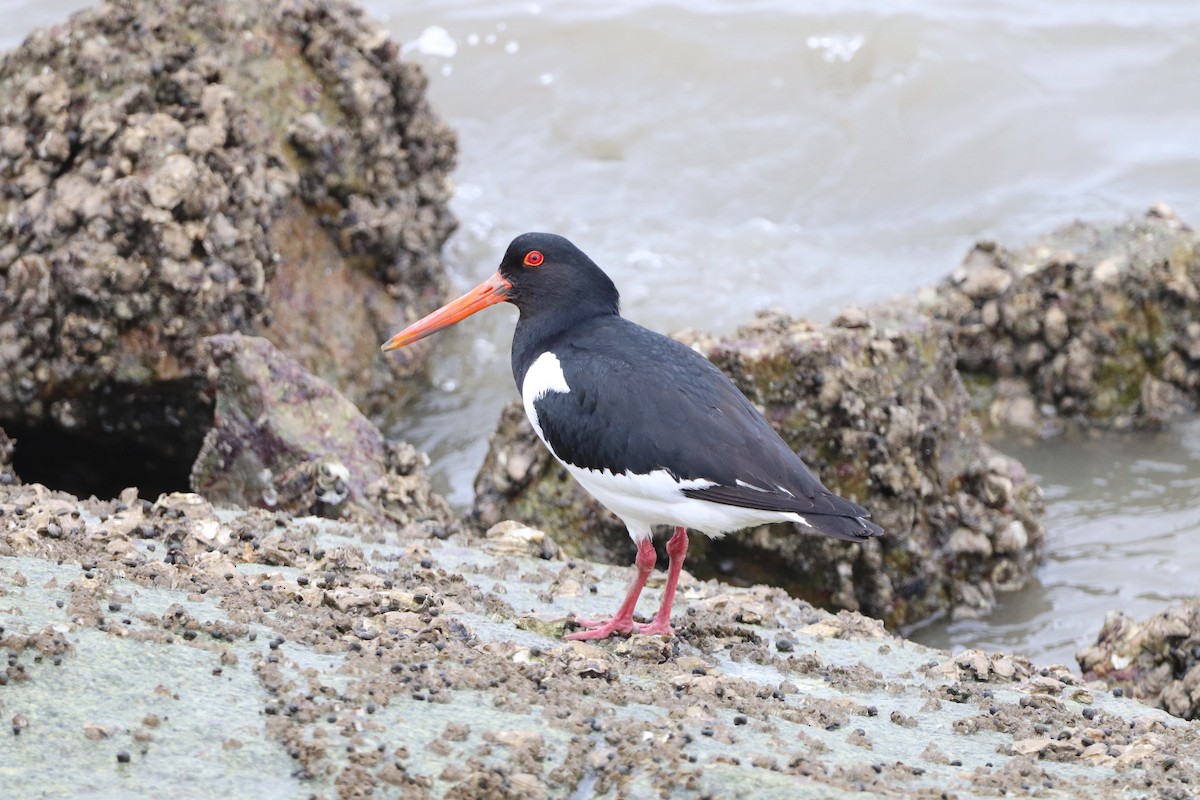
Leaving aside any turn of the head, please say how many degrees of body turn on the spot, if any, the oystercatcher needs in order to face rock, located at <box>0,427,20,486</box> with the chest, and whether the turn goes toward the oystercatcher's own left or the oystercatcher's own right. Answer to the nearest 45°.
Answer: approximately 45° to the oystercatcher's own right

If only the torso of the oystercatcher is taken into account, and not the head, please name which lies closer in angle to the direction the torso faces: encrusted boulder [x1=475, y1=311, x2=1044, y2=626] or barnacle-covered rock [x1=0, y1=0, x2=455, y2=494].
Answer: the barnacle-covered rock

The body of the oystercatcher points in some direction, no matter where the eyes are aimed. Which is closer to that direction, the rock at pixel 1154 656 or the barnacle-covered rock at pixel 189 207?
the barnacle-covered rock

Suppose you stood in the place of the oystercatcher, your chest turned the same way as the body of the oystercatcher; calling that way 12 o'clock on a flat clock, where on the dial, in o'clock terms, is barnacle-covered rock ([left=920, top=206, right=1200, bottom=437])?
The barnacle-covered rock is roughly at 4 o'clock from the oystercatcher.

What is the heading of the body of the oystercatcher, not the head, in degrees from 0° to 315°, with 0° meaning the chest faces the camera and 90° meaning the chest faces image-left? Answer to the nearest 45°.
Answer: approximately 90°

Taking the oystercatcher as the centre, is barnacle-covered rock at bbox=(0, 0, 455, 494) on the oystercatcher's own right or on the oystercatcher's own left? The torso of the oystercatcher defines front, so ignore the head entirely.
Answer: on the oystercatcher's own right

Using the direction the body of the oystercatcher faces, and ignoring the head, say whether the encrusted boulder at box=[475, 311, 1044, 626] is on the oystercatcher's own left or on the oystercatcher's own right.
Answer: on the oystercatcher's own right
